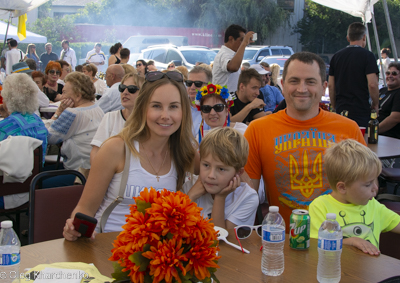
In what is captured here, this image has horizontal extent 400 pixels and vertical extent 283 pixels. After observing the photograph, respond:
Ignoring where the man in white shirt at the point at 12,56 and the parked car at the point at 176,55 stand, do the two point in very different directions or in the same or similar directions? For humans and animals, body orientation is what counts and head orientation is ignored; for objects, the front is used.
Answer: very different directions

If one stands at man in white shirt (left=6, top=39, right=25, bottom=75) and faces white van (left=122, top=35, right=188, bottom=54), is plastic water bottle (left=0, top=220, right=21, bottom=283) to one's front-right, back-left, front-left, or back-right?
back-right

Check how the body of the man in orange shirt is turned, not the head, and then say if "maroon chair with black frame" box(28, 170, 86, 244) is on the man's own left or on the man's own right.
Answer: on the man's own right

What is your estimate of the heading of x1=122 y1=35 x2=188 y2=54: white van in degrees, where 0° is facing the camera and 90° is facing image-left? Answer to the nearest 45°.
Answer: approximately 90°

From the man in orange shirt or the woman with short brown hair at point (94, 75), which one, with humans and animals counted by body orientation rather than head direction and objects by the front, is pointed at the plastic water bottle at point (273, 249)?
the man in orange shirt

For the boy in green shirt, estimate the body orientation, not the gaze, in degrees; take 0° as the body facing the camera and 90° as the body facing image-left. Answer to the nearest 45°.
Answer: approximately 315°

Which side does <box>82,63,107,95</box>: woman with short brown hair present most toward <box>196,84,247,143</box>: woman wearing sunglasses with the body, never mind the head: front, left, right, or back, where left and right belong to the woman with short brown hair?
left

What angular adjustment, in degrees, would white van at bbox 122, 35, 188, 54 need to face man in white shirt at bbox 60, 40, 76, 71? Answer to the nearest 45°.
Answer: approximately 45° to its left

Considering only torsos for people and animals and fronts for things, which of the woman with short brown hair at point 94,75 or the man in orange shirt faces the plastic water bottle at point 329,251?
the man in orange shirt
